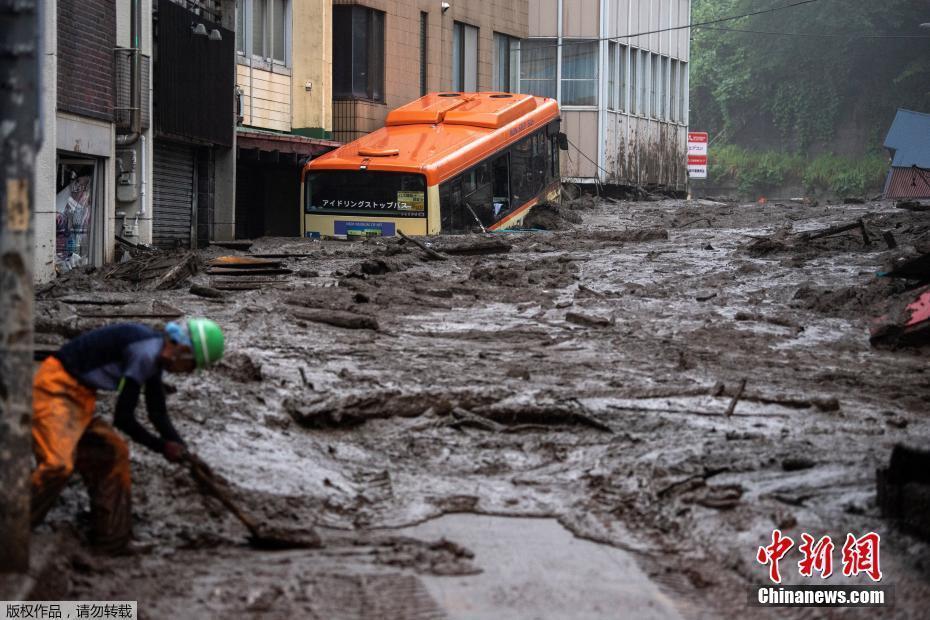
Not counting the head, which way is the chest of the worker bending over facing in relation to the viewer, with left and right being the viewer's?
facing to the right of the viewer

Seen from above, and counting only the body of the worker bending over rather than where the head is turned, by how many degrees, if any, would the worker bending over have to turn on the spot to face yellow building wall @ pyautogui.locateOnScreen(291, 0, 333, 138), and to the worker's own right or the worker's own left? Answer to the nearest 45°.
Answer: approximately 90° to the worker's own left

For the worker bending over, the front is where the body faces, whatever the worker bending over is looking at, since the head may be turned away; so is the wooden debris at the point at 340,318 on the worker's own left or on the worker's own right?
on the worker's own left

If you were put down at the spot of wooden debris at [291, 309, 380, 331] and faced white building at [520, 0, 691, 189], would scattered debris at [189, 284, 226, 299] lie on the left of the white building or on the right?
left

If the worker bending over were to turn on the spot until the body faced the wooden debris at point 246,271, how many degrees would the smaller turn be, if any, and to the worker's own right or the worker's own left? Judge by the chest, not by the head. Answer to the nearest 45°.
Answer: approximately 90° to the worker's own left

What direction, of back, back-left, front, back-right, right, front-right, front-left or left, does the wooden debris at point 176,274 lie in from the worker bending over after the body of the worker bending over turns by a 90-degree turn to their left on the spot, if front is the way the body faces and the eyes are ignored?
front

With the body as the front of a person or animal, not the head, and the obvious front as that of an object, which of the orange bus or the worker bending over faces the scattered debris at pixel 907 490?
the worker bending over
